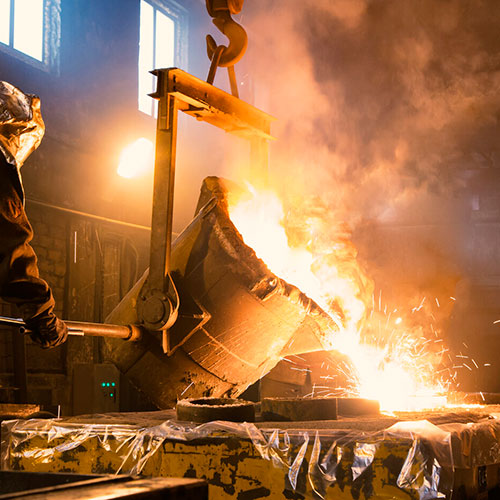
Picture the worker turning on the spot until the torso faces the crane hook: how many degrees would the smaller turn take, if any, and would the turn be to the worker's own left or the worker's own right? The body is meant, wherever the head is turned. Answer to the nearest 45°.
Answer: approximately 45° to the worker's own left

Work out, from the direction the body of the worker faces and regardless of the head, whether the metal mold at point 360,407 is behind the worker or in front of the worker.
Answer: in front

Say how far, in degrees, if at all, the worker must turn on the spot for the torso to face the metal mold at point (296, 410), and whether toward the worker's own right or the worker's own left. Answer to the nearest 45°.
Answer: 0° — they already face it

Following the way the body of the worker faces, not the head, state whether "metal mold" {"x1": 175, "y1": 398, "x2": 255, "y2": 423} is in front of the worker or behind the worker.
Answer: in front

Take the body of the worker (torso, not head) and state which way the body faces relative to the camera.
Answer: to the viewer's right
